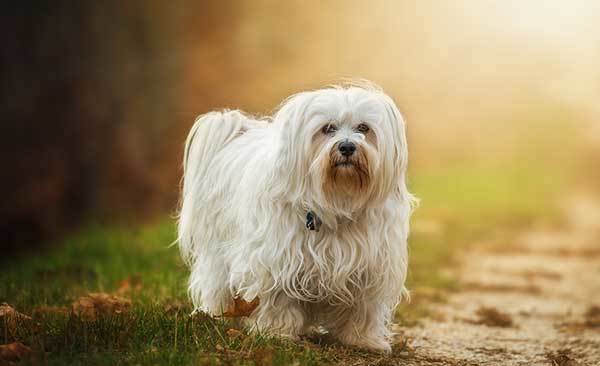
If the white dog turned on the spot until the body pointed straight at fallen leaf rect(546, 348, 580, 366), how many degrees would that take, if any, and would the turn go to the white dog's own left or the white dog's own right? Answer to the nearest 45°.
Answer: approximately 45° to the white dog's own left

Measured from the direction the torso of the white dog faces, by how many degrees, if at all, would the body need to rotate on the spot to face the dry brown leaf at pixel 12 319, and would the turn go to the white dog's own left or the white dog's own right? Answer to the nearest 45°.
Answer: approximately 135° to the white dog's own right

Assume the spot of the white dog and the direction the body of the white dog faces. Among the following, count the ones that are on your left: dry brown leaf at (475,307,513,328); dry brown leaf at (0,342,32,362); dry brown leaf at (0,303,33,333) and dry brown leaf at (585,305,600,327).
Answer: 2

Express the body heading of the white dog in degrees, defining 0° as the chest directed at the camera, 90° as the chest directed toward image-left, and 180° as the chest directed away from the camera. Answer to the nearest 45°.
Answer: approximately 315°

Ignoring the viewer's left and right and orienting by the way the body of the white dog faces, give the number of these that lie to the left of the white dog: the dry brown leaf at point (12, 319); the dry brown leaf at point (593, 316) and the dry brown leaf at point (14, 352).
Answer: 1

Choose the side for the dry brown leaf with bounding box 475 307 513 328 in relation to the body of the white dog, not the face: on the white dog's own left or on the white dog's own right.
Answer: on the white dog's own left

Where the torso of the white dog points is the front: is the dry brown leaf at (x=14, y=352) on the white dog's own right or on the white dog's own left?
on the white dog's own right

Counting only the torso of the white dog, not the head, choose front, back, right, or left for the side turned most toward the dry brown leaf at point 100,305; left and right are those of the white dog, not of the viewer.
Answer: back

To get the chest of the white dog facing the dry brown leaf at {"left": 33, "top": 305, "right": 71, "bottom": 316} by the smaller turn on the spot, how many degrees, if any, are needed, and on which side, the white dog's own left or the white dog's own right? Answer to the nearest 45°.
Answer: approximately 180°

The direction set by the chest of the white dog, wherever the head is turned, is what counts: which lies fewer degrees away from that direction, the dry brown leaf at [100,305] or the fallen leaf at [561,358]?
the fallen leaf

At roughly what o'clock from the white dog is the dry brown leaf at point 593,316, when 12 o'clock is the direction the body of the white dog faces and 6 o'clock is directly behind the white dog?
The dry brown leaf is roughly at 9 o'clock from the white dog.

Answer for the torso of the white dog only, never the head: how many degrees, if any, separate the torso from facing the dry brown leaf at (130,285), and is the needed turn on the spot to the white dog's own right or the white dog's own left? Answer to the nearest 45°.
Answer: approximately 180°
